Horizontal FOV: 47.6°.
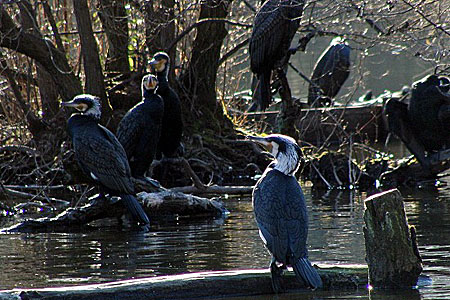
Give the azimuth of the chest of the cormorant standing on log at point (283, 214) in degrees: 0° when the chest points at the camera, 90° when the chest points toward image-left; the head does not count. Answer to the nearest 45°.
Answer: approximately 135°

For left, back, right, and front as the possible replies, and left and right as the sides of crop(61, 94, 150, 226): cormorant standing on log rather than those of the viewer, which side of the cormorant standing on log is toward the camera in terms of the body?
left

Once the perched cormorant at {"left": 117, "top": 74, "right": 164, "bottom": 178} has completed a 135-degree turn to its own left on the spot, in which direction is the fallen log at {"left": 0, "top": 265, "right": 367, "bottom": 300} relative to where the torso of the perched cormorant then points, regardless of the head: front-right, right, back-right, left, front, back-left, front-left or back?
back

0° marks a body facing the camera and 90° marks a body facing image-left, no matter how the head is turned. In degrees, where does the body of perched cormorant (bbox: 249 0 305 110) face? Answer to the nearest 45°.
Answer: approximately 225°

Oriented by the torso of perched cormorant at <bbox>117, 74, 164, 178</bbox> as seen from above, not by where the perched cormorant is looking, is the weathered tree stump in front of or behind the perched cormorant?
in front

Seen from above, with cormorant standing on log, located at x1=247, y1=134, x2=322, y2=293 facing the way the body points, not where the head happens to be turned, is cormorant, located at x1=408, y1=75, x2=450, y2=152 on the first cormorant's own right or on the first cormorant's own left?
on the first cormorant's own right
